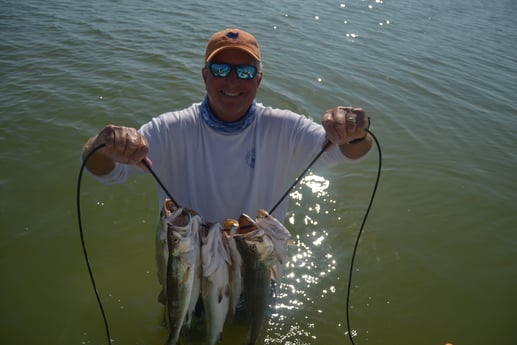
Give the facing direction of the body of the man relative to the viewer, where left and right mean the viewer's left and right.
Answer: facing the viewer

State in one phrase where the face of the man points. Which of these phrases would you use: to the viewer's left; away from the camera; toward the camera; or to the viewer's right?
toward the camera
